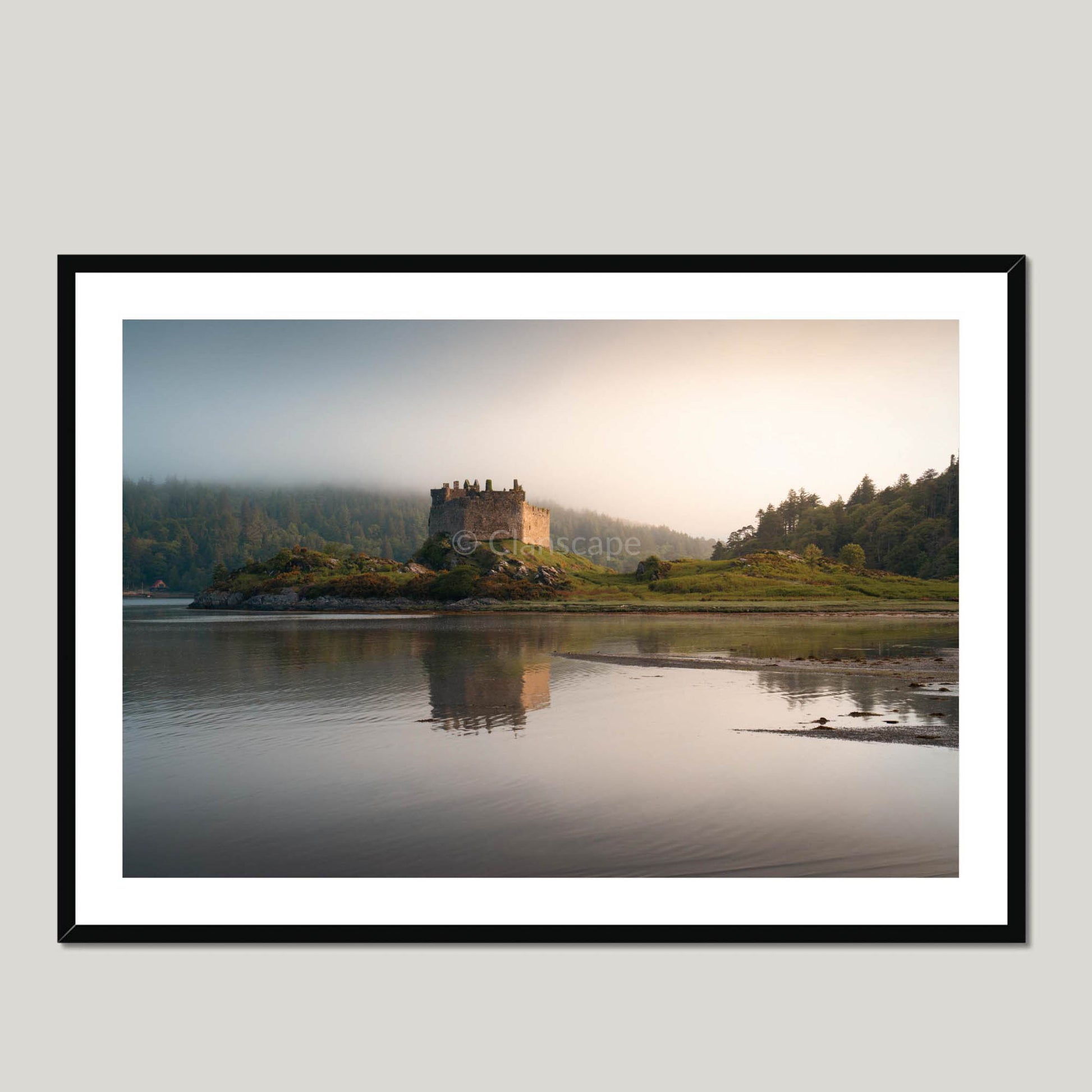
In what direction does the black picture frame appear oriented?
toward the camera
